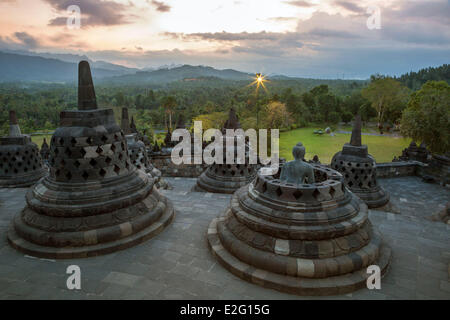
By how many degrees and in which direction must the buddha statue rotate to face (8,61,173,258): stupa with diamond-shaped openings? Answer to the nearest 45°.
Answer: approximately 90° to its left

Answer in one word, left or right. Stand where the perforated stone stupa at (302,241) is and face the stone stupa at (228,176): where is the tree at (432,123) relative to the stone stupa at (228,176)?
right

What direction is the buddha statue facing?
away from the camera
